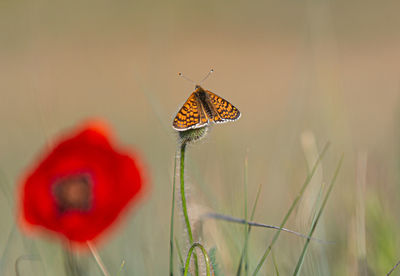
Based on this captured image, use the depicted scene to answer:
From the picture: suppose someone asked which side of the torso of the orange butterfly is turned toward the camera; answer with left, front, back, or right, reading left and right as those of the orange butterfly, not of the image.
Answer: back
